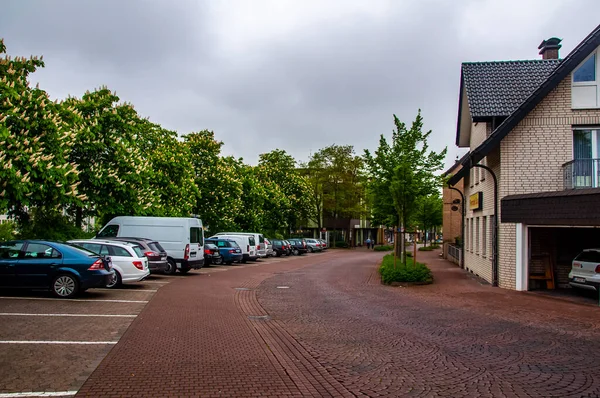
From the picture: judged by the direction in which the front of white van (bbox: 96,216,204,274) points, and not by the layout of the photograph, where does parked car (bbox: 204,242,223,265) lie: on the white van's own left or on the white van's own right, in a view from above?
on the white van's own right

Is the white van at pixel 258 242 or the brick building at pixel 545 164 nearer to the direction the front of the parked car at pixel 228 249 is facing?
the white van

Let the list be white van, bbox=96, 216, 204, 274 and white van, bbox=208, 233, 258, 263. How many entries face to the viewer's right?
0

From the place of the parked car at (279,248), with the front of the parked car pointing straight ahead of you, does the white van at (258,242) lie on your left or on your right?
on your left

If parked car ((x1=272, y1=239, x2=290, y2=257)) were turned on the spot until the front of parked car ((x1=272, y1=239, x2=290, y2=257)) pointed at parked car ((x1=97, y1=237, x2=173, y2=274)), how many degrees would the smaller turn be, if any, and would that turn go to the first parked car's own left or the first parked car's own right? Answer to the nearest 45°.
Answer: approximately 135° to the first parked car's own left

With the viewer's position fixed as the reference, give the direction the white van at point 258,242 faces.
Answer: facing away from the viewer and to the left of the viewer

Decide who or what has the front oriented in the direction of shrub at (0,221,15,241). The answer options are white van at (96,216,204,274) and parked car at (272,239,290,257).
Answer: the white van

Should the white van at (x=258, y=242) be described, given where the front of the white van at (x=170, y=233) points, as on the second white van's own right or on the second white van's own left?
on the second white van's own right

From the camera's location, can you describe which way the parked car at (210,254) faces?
facing away from the viewer and to the left of the viewer

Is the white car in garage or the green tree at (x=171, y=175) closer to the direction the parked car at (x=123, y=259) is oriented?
the green tree

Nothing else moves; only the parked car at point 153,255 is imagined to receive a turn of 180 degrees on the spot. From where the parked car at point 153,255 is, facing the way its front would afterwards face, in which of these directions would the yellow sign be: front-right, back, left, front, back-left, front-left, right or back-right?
front-left

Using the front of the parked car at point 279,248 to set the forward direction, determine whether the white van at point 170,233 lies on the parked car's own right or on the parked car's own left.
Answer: on the parked car's own left
